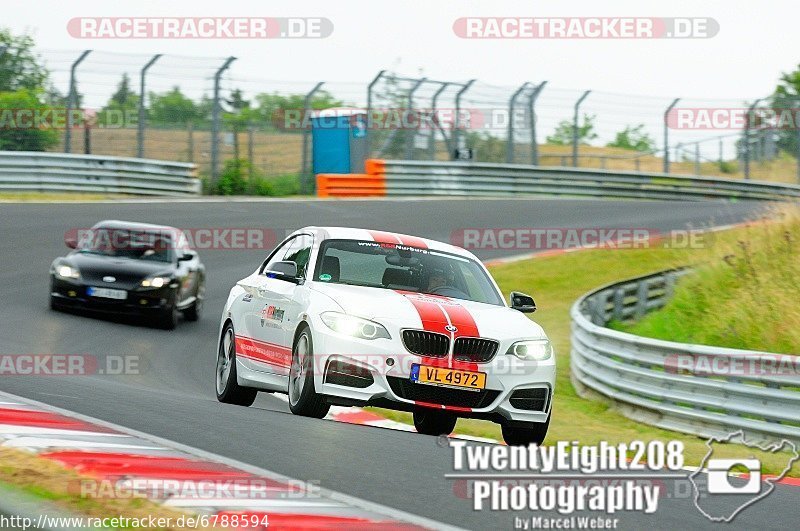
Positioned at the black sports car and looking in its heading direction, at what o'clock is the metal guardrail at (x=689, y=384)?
The metal guardrail is roughly at 9 o'clock from the black sports car.

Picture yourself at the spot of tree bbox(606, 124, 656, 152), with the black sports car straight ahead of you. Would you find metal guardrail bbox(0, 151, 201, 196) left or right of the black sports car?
right

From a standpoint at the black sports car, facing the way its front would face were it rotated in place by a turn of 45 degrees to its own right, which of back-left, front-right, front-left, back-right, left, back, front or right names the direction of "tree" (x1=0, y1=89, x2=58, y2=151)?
right

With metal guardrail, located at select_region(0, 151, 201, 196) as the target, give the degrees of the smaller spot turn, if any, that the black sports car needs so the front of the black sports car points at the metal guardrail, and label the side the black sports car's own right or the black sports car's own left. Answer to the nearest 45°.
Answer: approximately 135° to the black sports car's own right

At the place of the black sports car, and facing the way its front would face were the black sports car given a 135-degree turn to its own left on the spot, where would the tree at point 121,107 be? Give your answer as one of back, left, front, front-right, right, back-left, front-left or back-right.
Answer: left

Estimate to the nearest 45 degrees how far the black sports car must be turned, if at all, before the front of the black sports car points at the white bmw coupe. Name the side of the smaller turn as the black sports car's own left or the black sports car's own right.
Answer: approximately 45° to the black sports car's own left

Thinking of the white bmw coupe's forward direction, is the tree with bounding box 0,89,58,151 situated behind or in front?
behind

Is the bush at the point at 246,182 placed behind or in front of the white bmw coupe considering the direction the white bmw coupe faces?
behind

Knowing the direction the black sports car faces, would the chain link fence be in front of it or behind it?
behind

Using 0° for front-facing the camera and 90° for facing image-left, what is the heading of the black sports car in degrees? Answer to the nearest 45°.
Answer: approximately 45°

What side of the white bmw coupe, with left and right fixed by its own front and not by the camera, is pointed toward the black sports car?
back
